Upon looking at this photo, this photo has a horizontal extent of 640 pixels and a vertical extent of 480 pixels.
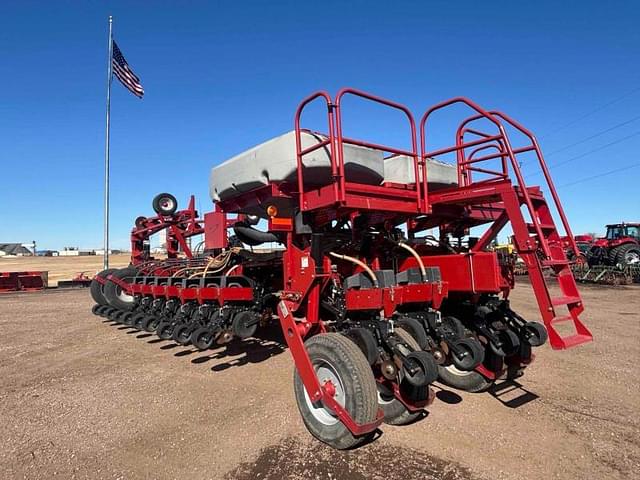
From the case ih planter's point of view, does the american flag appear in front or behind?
in front
